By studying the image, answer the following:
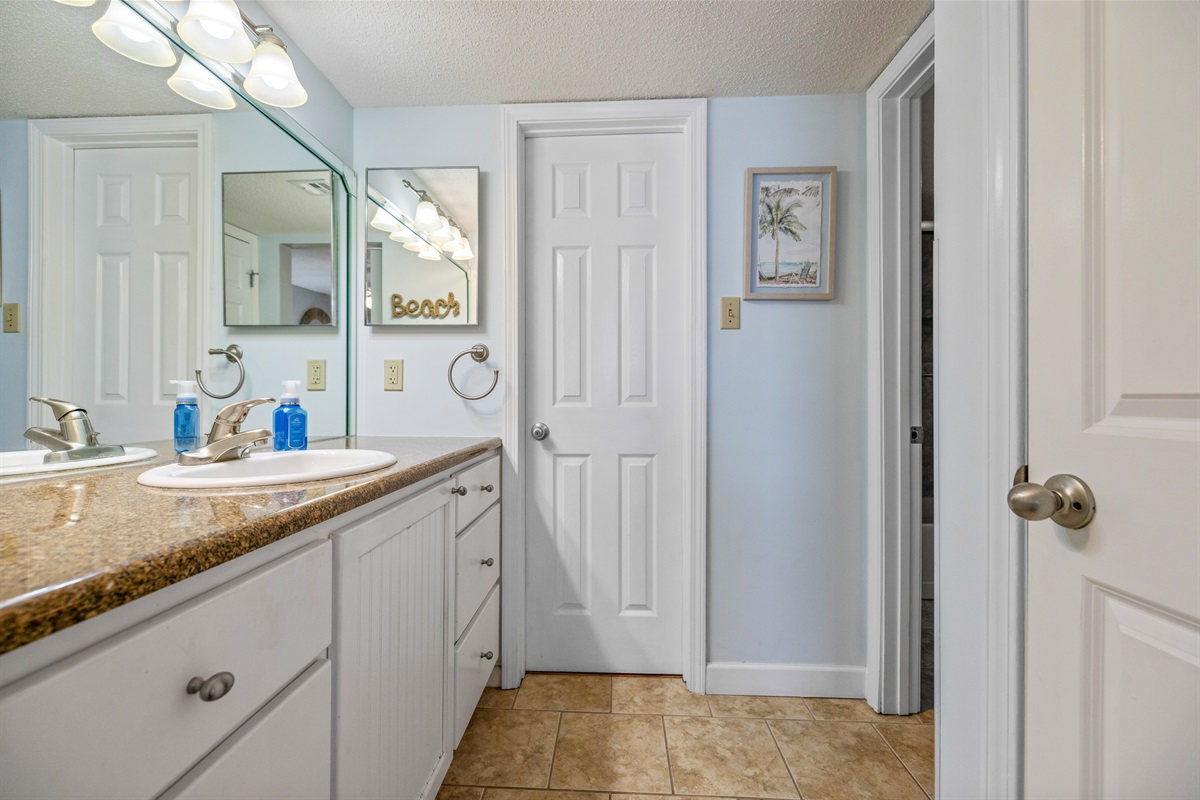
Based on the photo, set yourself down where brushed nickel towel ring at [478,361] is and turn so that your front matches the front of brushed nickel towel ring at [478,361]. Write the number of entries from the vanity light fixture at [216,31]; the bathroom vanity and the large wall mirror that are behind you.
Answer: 0

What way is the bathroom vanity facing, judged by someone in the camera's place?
facing the viewer and to the right of the viewer

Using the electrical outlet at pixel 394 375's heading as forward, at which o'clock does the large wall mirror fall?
The large wall mirror is roughly at 1 o'clock from the electrical outlet.

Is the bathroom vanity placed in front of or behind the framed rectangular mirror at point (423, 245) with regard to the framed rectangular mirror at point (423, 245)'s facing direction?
in front

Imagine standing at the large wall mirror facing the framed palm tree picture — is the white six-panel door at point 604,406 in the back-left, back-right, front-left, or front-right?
front-left

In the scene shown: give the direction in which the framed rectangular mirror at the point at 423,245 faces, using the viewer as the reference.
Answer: facing the viewer

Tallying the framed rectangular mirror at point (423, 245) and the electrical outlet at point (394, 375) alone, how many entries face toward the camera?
2

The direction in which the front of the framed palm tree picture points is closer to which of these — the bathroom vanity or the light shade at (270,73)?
the bathroom vanity

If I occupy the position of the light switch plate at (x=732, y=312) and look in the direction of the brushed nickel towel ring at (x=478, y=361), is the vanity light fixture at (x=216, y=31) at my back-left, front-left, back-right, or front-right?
front-left

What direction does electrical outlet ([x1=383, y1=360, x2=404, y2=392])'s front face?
toward the camera

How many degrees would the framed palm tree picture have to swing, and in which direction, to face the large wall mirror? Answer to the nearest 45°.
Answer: approximately 45° to its right

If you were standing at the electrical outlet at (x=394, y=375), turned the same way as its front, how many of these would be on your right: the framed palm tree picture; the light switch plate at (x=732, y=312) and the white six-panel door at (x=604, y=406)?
0

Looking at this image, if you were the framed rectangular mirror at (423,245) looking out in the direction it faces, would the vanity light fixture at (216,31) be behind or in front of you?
in front

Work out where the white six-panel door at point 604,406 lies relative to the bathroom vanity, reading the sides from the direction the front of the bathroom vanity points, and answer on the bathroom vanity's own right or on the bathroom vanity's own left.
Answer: on the bathroom vanity's own left

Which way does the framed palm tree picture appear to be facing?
toward the camera
